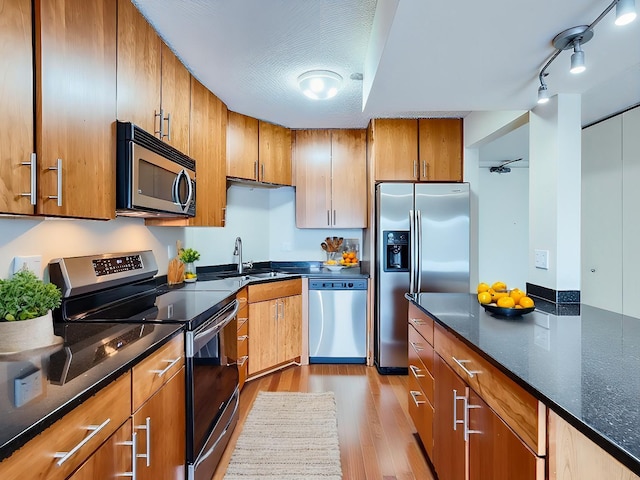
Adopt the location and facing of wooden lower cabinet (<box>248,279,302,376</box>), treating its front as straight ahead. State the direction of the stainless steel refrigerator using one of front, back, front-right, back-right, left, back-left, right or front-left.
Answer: front-left

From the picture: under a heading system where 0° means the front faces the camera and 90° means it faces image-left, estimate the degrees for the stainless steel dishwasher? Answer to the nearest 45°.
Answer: approximately 0°

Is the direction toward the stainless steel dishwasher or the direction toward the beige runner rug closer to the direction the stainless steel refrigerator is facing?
the beige runner rug

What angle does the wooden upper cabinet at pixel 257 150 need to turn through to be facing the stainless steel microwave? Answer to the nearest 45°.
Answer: approximately 45° to its right

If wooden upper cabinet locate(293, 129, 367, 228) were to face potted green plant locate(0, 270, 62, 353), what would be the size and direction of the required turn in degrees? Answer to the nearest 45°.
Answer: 0° — it already faces it

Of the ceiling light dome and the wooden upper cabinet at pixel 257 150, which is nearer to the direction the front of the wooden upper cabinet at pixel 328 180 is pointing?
the ceiling light dome

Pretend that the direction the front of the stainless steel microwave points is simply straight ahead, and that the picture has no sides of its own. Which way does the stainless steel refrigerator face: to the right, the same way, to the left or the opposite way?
to the right

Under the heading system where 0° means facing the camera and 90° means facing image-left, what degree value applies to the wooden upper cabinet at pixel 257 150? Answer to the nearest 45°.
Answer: approximately 315°

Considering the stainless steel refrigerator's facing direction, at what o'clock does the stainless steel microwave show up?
The stainless steel microwave is roughly at 1 o'clock from the stainless steel refrigerator.

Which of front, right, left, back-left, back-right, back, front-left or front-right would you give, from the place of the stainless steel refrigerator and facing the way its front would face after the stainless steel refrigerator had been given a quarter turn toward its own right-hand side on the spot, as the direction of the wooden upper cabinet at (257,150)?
front

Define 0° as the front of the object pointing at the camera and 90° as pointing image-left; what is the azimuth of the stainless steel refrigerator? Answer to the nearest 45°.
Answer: approximately 0°

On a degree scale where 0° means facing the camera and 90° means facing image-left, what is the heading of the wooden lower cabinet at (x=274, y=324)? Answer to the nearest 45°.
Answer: approximately 315°

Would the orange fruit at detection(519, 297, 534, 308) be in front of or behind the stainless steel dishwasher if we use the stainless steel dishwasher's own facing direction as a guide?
in front
